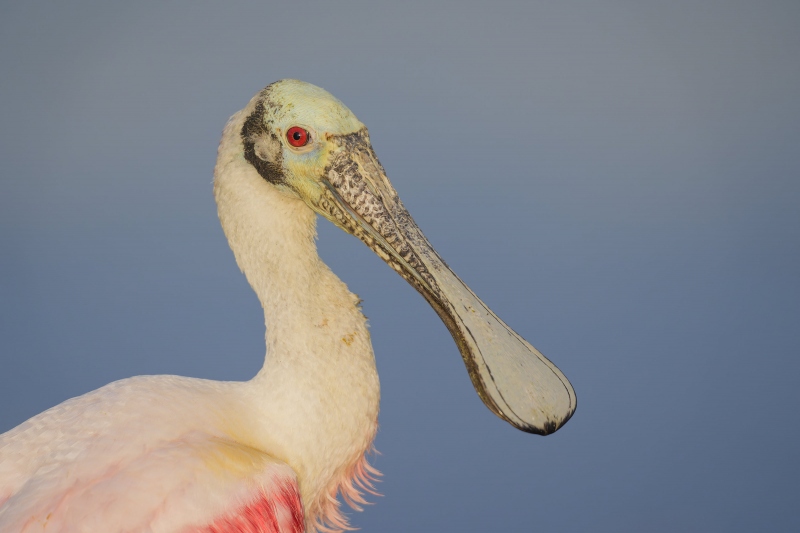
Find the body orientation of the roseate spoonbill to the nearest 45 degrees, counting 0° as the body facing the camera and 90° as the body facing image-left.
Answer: approximately 270°
